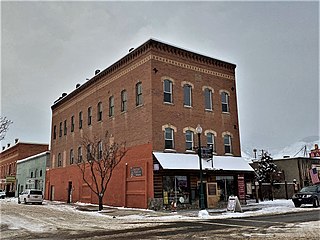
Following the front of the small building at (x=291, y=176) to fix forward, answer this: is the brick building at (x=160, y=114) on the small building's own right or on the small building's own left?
on the small building's own right

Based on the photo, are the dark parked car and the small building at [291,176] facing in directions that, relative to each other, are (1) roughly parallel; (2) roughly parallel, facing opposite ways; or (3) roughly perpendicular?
roughly perpendicular

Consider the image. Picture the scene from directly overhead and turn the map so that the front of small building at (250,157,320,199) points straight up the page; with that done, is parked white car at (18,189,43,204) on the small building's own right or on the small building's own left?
on the small building's own right

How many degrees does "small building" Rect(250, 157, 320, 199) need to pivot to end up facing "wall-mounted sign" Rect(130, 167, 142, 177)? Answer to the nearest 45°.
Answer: approximately 90° to its right

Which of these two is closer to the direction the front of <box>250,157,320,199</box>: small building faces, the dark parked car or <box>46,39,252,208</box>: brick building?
the dark parked car

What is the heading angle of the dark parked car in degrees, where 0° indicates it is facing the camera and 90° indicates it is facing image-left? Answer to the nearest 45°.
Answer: approximately 45°

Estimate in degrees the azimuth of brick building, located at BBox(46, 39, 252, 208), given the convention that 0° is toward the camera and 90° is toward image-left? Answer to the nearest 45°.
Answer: approximately 315°

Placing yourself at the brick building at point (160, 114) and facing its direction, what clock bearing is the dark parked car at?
The dark parked car is roughly at 11 o'clock from the brick building.

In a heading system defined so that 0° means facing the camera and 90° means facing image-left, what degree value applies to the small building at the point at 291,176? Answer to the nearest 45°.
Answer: approximately 315°

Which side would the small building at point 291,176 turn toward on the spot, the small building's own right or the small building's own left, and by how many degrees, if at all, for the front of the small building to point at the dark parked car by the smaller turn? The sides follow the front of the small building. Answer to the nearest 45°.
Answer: approximately 45° to the small building's own right
